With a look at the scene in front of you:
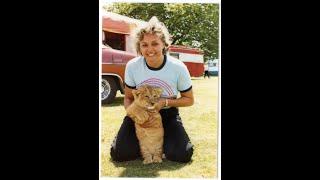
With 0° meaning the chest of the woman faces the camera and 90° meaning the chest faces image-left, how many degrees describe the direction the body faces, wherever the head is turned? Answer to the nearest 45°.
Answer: approximately 0°
